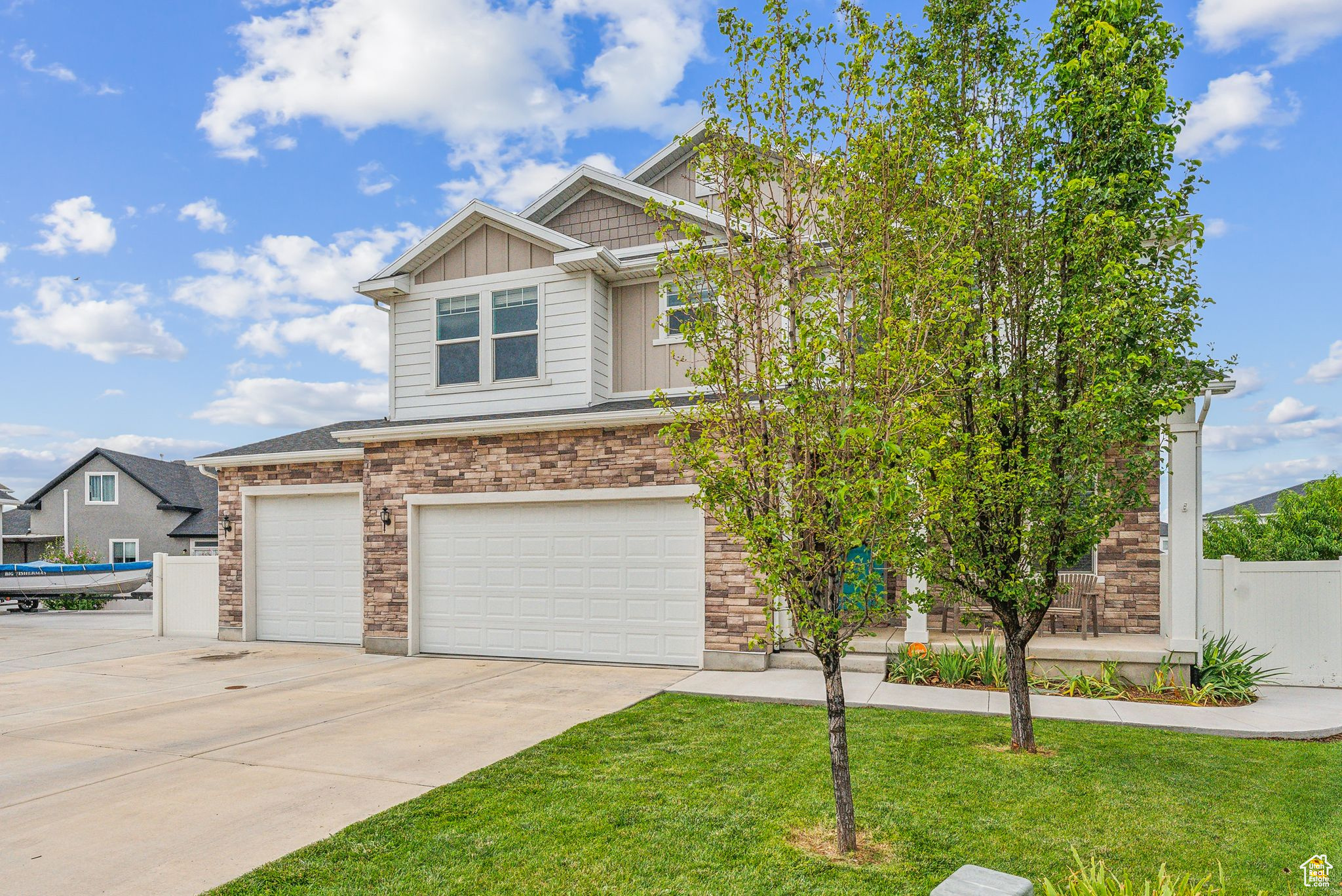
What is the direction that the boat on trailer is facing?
to the viewer's right

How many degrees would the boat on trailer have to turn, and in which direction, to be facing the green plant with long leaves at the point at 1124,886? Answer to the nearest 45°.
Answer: approximately 90° to its right

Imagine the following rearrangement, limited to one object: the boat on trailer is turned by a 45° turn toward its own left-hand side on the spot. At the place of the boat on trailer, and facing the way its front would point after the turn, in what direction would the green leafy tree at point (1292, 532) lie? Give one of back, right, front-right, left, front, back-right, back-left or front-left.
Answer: right
